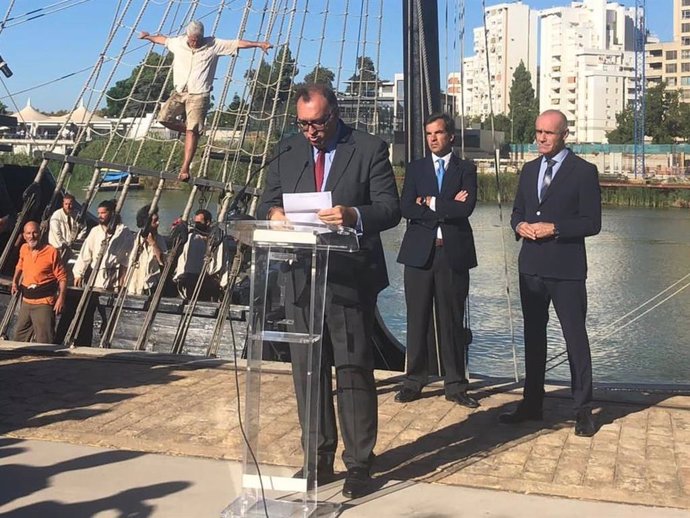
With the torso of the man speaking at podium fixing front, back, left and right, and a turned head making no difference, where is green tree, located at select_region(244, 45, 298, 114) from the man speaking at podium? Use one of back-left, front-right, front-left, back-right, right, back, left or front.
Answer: back-right

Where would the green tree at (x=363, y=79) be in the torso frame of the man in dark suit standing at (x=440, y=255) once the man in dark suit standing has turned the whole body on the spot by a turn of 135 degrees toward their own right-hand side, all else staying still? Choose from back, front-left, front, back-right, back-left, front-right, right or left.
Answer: front-right

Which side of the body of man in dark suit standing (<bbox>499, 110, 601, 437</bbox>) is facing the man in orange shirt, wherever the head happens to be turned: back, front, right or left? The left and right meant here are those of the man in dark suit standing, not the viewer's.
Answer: right

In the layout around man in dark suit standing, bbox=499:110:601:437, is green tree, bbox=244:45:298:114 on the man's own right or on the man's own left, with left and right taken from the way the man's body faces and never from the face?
on the man's own right

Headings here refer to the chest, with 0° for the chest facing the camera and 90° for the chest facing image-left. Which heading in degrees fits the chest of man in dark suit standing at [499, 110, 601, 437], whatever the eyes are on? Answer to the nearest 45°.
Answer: approximately 45°

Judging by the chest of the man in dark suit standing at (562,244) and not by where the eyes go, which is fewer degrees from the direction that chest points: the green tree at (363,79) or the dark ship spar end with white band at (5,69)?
the dark ship spar end with white band

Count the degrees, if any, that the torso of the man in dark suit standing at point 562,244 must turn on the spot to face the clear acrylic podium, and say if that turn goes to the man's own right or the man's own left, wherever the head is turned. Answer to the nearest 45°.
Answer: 0° — they already face it

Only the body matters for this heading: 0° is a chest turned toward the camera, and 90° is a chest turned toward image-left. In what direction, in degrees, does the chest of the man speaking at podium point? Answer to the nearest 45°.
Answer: approximately 45°

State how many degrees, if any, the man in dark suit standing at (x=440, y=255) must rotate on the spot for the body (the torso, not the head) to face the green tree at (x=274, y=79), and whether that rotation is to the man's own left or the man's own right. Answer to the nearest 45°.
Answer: approximately 180°
